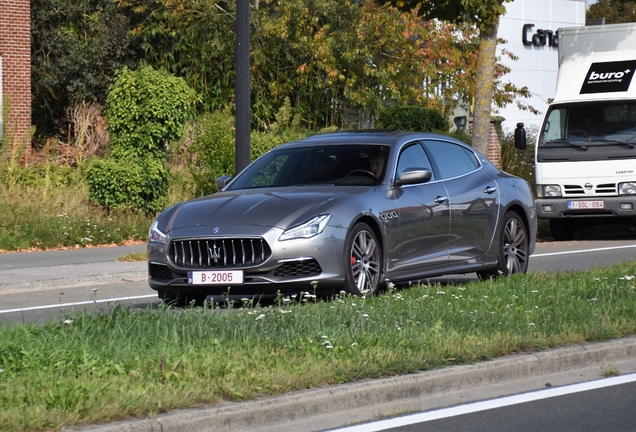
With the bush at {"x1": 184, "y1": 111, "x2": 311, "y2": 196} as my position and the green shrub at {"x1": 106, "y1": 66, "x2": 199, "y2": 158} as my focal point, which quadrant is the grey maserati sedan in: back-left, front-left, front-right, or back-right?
back-left

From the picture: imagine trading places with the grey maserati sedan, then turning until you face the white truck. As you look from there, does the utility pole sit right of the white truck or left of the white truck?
left

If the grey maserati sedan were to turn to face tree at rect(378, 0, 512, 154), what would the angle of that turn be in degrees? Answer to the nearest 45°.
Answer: approximately 135° to its right

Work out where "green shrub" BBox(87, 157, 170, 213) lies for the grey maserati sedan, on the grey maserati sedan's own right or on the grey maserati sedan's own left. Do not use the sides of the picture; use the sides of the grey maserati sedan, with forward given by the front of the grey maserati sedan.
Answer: on the grey maserati sedan's own right

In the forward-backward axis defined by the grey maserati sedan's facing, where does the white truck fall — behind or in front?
behind

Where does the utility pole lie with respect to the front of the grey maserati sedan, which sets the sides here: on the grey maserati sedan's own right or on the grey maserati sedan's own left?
on the grey maserati sedan's own right

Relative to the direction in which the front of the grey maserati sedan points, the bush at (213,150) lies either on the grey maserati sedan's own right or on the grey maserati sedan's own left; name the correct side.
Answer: on the grey maserati sedan's own right

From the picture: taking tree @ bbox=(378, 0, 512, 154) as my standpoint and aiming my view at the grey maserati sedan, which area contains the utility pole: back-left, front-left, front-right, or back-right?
front-right
